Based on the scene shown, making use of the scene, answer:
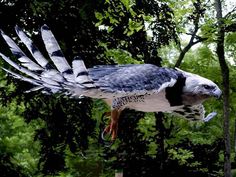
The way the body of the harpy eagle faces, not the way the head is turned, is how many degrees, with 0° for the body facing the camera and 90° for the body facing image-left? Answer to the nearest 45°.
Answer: approximately 270°
